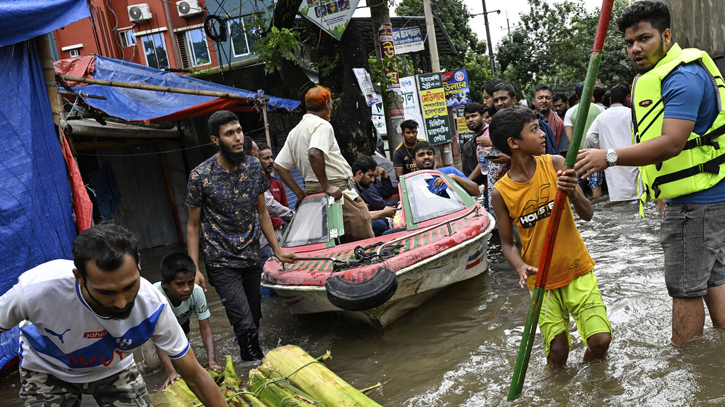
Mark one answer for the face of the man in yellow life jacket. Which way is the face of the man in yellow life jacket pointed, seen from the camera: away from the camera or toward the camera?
toward the camera

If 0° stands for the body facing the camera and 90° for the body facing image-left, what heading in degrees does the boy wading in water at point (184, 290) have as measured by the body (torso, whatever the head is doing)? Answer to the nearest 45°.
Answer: approximately 315°

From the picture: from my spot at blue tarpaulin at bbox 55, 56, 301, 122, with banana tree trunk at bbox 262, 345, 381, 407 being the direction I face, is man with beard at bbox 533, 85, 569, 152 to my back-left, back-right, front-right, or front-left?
front-left

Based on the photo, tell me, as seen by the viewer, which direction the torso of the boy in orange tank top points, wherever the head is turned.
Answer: toward the camera

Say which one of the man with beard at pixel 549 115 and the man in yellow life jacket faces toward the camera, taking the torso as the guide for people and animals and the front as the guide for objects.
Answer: the man with beard

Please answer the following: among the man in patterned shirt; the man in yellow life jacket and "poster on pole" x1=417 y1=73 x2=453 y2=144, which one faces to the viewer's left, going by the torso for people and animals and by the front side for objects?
the man in yellow life jacket

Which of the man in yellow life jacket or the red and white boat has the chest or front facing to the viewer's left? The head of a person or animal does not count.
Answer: the man in yellow life jacket

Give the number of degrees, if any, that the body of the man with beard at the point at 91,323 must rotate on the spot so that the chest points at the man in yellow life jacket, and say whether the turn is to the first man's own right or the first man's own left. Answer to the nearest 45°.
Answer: approximately 45° to the first man's own left

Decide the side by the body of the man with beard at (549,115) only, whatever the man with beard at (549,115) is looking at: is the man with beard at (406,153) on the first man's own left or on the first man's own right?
on the first man's own right

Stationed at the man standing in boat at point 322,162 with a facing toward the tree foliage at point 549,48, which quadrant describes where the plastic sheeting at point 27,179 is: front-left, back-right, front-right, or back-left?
back-left

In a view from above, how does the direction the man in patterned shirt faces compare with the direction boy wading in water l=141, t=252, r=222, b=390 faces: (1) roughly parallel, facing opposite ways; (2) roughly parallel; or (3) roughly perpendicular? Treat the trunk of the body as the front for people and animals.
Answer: roughly parallel

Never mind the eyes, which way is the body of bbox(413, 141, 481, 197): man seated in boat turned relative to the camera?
toward the camera

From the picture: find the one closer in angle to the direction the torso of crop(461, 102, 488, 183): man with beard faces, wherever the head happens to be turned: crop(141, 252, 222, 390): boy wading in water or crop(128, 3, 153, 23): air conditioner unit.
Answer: the boy wading in water

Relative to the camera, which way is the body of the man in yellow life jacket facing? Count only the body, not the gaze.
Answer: to the viewer's left
